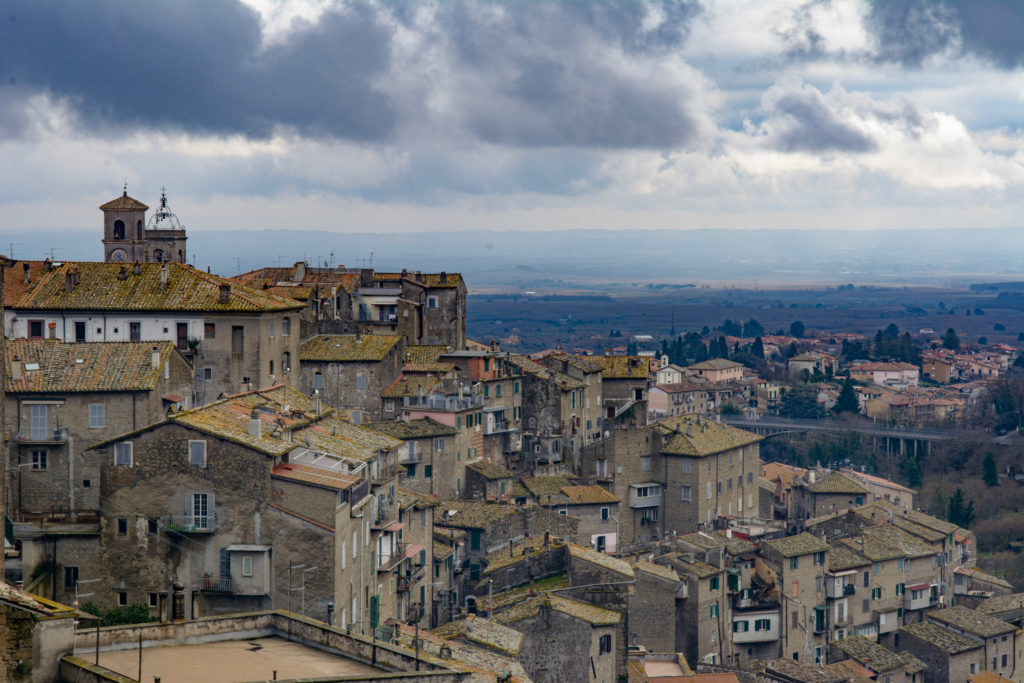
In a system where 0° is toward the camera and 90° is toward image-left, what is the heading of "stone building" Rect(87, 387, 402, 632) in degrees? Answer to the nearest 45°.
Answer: approximately 0°

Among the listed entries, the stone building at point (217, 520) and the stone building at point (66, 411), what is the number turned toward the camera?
2

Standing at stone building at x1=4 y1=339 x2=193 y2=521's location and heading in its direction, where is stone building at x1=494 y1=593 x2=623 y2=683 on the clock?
stone building at x1=494 y1=593 x2=623 y2=683 is roughly at 10 o'clock from stone building at x1=4 y1=339 x2=193 y2=521.

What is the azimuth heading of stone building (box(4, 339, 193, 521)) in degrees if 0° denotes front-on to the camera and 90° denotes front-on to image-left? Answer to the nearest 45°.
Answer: approximately 0°

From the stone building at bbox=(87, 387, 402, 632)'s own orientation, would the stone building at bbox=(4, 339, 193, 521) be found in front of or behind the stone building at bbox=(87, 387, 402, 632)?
behind

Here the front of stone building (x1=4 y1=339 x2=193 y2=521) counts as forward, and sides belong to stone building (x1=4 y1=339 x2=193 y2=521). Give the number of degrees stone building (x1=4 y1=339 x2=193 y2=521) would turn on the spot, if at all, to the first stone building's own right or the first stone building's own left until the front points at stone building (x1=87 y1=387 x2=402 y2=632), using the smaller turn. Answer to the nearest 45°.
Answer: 0° — it already faces it
